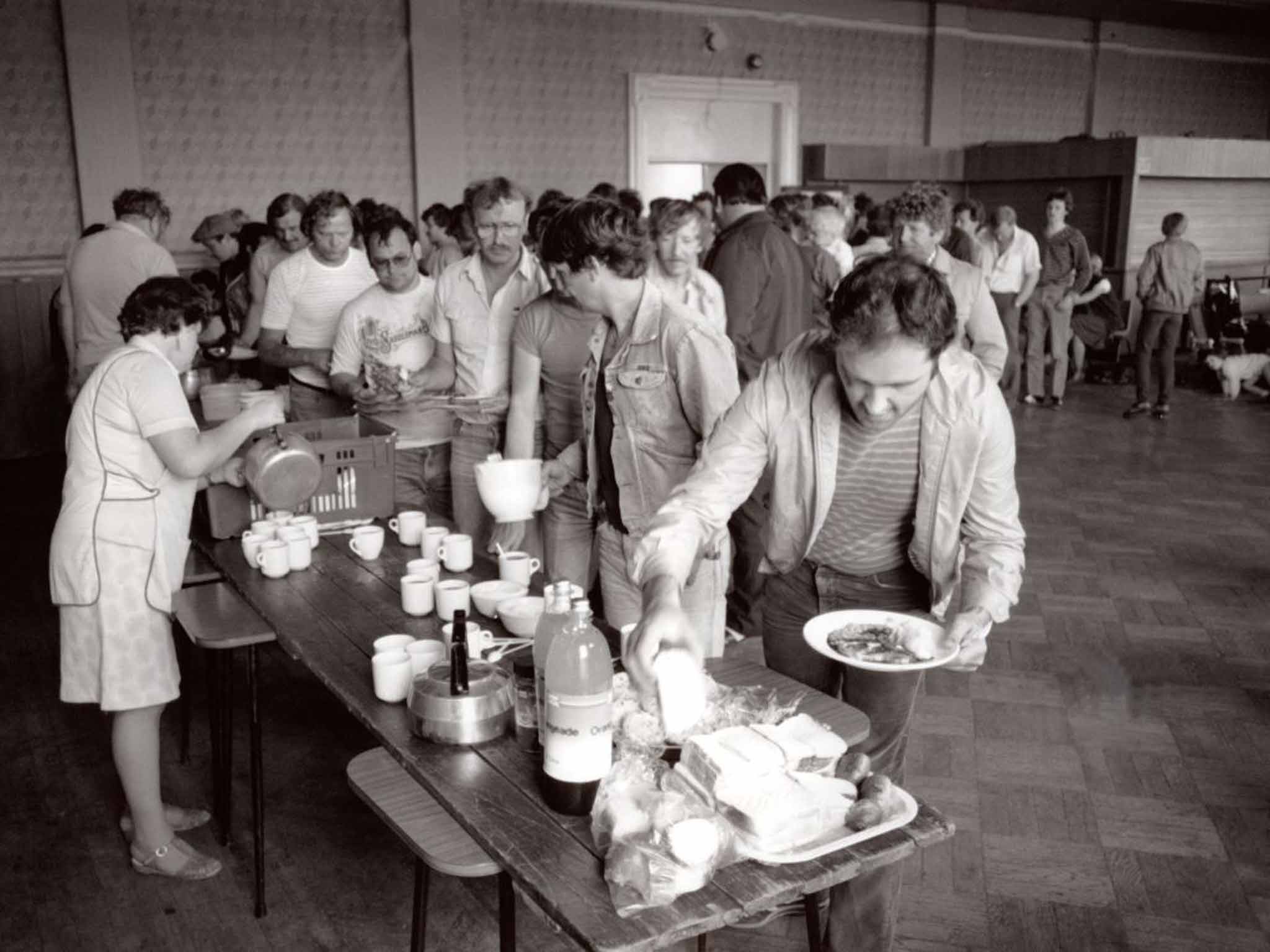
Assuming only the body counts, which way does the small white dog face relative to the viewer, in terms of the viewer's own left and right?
facing to the left of the viewer

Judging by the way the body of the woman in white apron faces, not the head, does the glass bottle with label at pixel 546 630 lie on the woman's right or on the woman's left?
on the woman's right

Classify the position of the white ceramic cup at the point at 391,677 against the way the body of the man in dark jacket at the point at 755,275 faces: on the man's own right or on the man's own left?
on the man's own left

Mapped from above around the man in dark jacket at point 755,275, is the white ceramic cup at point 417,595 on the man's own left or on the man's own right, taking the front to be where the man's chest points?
on the man's own left

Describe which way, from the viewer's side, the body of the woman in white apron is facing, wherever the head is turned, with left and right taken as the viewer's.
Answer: facing to the right of the viewer

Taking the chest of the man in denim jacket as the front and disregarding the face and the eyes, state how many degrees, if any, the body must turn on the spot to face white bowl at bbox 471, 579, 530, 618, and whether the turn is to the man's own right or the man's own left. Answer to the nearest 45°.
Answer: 0° — they already face it

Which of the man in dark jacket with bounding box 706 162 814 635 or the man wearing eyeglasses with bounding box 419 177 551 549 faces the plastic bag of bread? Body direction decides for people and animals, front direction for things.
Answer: the man wearing eyeglasses

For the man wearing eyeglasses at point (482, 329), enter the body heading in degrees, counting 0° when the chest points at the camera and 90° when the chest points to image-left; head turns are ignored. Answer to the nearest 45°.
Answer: approximately 0°

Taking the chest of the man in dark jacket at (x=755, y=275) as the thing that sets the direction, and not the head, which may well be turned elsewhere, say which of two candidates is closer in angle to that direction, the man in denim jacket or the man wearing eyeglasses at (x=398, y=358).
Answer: the man wearing eyeglasses

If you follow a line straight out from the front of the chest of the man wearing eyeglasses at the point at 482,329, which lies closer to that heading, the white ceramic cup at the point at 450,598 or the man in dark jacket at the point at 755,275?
the white ceramic cup

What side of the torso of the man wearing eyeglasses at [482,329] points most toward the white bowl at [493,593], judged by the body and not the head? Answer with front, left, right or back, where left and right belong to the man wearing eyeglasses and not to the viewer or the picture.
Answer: front
